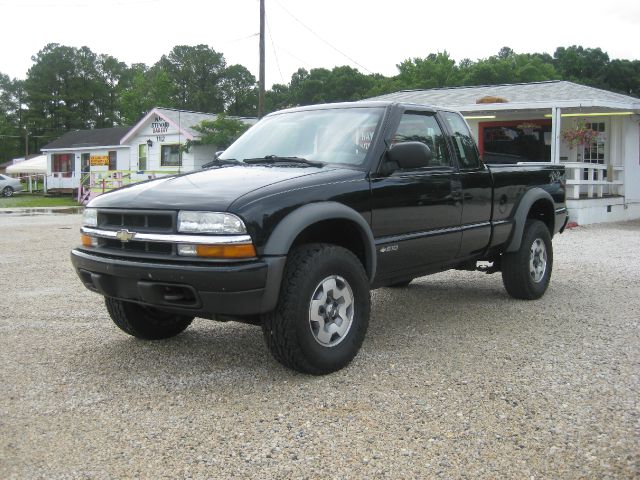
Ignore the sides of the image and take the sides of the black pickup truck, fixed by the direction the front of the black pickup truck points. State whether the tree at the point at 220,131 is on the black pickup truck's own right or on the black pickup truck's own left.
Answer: on the black pickup truck's own right

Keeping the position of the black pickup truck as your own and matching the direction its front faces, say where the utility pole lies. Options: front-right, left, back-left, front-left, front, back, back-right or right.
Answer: back-right

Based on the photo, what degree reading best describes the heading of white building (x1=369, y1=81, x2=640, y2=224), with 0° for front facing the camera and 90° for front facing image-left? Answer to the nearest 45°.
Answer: approximately 0°

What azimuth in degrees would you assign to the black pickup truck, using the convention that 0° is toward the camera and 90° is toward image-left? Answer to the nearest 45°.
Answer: approximately 45°

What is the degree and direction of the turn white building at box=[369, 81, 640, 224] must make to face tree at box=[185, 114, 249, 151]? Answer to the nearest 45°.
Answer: approximately 135° to its right

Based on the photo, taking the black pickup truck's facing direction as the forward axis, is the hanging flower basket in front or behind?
behind
